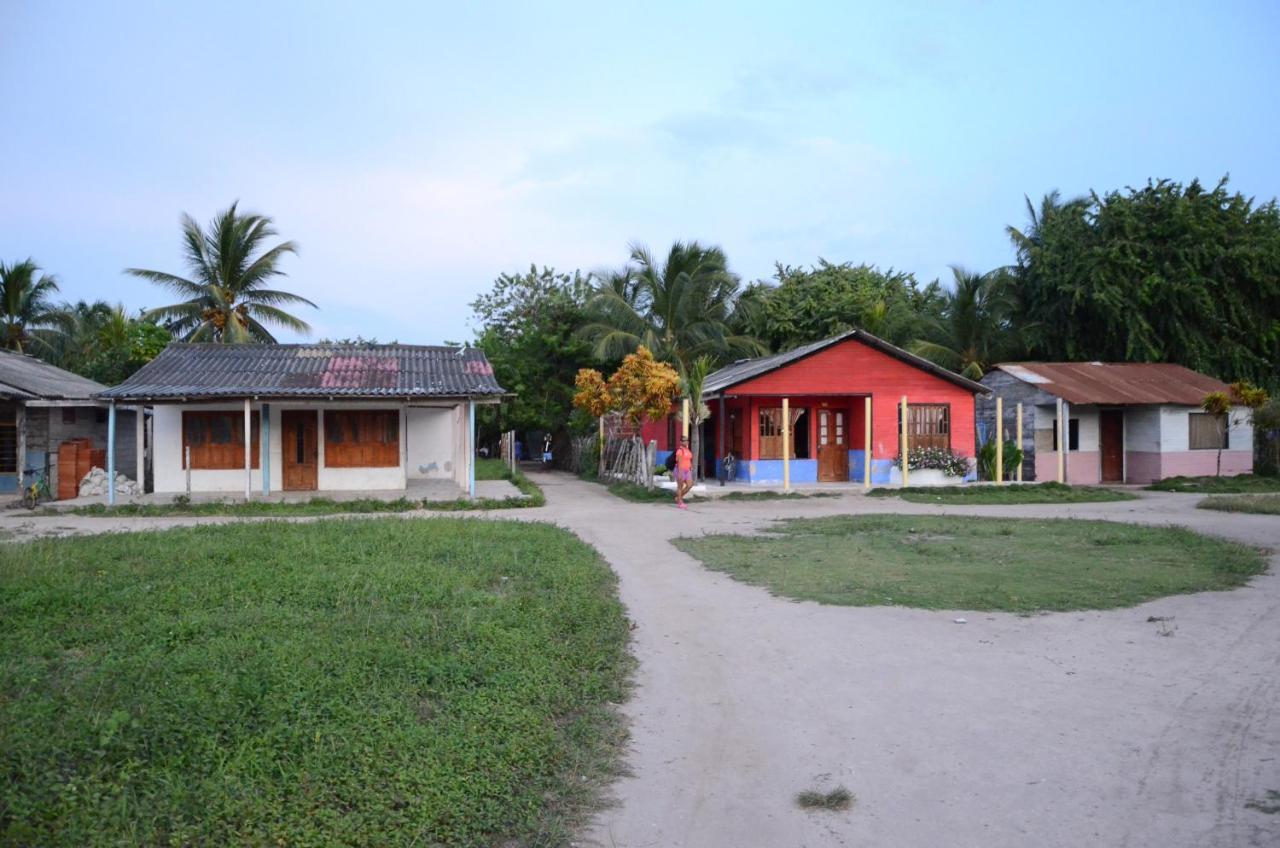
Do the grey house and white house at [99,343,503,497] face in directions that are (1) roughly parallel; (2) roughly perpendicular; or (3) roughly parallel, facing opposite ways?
roughly parallel

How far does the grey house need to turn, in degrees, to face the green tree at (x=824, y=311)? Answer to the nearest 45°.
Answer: approximately 90° to its left

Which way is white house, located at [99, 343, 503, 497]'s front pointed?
toward the camera

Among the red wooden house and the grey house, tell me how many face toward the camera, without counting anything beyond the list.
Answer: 2

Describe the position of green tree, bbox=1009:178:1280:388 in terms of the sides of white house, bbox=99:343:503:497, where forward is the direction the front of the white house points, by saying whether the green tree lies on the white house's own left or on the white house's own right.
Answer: on the white house's own left

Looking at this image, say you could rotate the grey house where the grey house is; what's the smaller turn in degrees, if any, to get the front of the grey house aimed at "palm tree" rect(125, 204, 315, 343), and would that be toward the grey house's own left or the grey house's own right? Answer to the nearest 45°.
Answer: approximately 135° to the grey house's own left

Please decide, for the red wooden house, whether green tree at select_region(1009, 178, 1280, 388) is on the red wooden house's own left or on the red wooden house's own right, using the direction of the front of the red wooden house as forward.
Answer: on the red wooden house's own left

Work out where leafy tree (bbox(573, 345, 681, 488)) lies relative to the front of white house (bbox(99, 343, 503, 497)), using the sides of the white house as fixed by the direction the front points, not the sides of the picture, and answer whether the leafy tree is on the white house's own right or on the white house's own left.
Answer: on the white house's own left

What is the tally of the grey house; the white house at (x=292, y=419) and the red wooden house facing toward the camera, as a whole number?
3

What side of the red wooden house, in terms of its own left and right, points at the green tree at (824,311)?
back

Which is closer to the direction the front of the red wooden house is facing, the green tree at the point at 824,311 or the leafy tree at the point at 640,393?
the leafy tree

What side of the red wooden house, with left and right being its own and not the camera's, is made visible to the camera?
front

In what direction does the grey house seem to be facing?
toward the camera

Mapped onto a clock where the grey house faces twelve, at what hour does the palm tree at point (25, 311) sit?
The palm tree is roughly at 6 o'clock from the grey house.

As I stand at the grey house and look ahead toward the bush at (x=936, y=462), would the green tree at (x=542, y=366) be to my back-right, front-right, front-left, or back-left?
front-left
